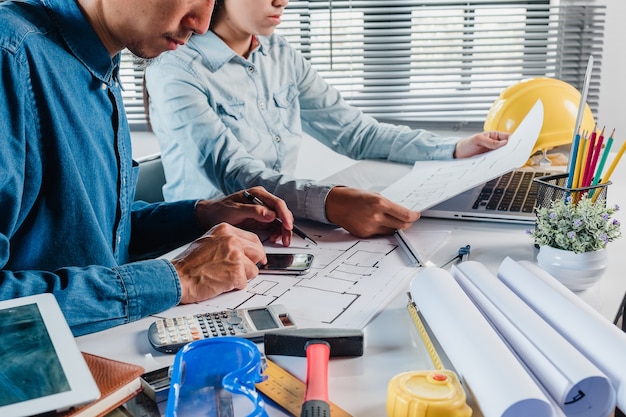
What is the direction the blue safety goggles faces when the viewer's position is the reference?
facing the viewer

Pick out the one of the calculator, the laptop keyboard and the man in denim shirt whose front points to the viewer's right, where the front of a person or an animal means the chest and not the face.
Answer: the man in denim shirt

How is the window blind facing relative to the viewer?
toward the camera

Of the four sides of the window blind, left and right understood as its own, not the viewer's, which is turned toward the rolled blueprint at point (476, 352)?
front

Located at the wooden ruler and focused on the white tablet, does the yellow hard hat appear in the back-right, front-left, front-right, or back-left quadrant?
back-right

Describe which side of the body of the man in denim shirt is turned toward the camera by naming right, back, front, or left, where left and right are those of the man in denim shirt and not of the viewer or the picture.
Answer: right

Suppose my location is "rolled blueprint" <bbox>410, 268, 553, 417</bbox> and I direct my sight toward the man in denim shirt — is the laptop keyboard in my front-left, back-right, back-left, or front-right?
front-right

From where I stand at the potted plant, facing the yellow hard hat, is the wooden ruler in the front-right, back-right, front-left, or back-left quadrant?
back-left

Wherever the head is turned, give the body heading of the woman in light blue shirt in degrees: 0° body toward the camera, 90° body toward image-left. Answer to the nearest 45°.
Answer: approximately 315°

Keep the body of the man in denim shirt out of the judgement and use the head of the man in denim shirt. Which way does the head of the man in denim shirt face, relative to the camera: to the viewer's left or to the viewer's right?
to the viewer's right

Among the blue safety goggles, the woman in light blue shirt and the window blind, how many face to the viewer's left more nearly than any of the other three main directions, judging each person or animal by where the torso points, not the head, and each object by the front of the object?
0

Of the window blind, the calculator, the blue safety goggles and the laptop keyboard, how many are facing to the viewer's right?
0

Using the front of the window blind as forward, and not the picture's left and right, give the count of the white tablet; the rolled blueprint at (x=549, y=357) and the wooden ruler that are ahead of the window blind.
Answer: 3

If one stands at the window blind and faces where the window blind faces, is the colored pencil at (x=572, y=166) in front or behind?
in front
